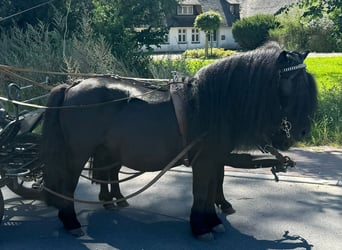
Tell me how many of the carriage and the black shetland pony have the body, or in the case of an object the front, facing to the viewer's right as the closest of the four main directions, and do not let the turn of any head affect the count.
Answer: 2

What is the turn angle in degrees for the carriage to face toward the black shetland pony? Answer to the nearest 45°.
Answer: approximately 45° to its right

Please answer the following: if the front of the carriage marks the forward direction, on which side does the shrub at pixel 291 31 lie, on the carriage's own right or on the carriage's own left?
on the carriage's own left

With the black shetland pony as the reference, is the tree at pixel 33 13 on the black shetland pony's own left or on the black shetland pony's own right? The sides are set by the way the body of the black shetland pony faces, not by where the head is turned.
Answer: on the black shetland pony's own left

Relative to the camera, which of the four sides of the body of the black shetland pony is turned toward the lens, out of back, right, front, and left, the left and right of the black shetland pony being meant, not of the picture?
right

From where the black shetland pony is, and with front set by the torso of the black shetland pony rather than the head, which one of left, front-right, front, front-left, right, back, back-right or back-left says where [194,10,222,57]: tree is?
left

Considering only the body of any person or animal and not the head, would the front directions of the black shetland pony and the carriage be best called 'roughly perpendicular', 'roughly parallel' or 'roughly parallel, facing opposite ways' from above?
roughly parallel

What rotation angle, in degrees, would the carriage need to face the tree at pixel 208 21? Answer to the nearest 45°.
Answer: approximately 45° to its left

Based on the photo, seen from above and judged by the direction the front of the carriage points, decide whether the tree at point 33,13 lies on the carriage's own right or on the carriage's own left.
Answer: on the carriage's own left

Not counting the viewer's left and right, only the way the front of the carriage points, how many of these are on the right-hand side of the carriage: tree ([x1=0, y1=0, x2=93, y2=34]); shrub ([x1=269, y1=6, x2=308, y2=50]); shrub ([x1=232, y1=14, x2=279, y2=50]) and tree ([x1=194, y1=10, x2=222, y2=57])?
0

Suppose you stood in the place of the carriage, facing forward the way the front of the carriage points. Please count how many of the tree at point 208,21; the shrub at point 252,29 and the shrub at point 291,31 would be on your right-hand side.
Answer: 0

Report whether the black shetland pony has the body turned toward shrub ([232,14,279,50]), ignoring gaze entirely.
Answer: no

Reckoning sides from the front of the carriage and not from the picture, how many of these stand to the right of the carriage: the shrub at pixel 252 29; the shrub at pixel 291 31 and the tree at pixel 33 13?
0

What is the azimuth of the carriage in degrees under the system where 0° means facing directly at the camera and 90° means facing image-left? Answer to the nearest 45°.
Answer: approximately 270°

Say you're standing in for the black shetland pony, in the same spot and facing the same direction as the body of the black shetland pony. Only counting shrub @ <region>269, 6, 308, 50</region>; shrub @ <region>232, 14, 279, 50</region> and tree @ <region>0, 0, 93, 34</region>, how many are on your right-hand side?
0

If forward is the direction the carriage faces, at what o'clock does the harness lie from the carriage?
The harness is roughly at 1 o'clock from the carriage.
